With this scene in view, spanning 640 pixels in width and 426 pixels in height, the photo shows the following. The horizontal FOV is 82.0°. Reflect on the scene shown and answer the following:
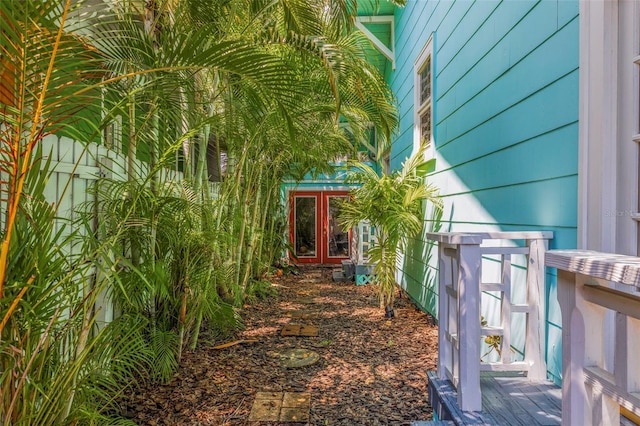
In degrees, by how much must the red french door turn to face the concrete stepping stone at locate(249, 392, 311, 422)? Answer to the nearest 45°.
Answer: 0° — it already faces it

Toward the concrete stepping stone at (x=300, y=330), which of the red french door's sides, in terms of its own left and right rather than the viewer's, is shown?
front

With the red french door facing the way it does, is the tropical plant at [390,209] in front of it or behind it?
in front

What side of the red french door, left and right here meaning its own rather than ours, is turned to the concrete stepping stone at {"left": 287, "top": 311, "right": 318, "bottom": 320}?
front

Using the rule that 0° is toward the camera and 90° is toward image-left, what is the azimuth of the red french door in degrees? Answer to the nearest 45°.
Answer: approximately 0°

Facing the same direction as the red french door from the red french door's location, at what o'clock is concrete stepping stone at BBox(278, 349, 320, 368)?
The concrete stepping stone is roughly at 12 o'clock from the red french door.

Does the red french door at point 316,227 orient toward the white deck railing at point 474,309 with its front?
yes
